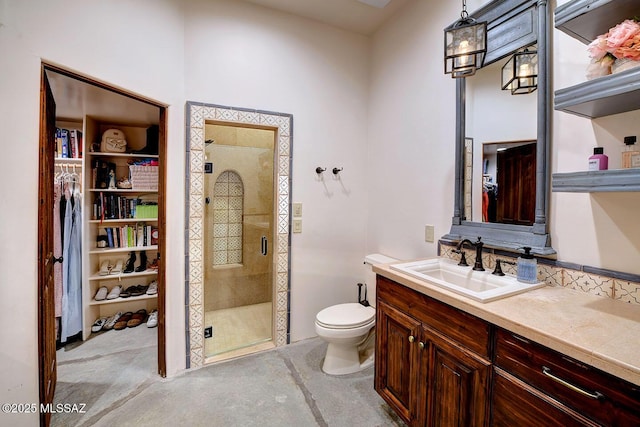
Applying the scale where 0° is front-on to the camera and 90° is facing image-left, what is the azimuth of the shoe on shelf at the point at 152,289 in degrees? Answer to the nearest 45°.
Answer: approximately 45°

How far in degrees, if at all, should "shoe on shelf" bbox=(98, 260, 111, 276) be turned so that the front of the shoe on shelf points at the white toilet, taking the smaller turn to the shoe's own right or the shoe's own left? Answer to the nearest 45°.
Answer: approximately 90° to the shoe's own left

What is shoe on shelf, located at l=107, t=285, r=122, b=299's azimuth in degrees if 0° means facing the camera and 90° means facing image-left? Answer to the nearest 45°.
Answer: approximately 45°

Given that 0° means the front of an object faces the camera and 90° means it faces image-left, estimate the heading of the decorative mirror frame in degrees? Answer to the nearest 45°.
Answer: approximately 45°

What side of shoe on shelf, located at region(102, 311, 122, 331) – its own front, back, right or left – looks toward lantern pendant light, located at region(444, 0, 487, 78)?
left

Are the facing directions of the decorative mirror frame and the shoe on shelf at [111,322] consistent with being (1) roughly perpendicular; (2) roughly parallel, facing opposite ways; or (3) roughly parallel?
roughly perpendicular

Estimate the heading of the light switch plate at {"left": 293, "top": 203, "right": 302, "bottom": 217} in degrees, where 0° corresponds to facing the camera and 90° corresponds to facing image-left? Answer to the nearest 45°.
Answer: approximately 0°

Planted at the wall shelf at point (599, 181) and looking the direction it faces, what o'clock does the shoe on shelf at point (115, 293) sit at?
The shoe on shelf is roughly at 1 o'clock from the wall shelf.

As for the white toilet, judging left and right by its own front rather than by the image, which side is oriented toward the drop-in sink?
left

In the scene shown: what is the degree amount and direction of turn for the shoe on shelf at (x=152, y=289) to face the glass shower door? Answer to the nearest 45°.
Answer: approximately 90° to its left
